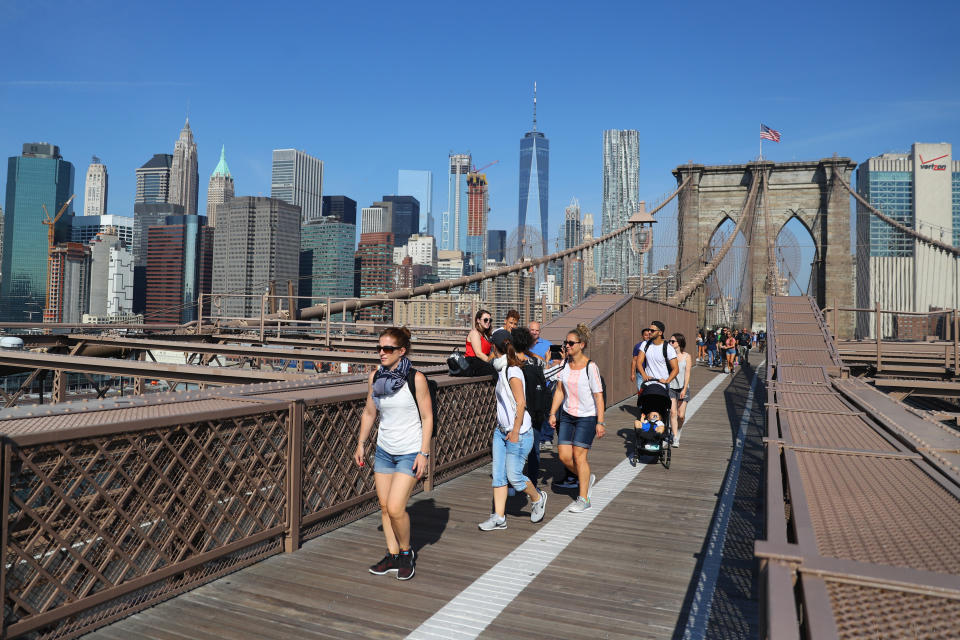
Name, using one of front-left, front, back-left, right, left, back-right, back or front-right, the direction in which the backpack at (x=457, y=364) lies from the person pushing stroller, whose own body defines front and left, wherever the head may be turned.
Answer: front-right

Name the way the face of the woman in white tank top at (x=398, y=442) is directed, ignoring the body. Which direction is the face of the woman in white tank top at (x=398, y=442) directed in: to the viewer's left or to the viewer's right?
to the viewer's left

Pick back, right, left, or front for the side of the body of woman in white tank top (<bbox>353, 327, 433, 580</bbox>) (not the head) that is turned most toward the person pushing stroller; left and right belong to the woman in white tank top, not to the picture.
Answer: back

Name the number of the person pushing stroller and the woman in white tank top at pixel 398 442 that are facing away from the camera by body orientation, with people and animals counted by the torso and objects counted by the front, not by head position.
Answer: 0

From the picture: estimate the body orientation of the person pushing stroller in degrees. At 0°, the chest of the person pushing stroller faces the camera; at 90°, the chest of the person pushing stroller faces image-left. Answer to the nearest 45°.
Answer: approximately 0°

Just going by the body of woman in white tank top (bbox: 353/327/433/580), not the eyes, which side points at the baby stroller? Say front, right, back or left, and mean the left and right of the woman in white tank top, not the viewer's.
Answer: back

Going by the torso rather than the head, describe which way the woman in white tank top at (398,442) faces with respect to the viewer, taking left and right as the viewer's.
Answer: facing the viewer and to the left of the viewer
